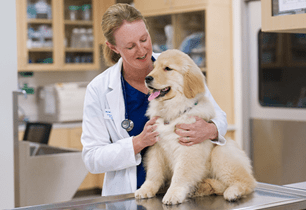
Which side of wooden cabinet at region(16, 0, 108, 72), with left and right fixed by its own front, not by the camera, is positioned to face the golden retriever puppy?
front

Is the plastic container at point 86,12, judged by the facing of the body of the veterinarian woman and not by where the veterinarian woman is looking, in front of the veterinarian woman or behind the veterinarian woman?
behind

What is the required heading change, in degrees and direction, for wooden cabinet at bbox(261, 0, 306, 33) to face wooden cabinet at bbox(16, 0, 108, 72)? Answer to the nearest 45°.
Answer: approximately 135° to its right

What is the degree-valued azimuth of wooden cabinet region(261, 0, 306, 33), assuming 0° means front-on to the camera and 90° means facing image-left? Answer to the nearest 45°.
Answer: approximately 0°

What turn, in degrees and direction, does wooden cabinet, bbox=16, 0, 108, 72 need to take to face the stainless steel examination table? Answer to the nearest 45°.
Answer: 0° — it already faces it

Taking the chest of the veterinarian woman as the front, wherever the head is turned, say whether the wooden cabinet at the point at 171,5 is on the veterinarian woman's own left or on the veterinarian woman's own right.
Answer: on the veterinarian woman's own left

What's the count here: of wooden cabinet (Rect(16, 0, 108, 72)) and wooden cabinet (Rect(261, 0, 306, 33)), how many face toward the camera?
2

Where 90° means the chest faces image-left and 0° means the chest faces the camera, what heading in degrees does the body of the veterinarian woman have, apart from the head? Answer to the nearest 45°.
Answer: approximately 315°

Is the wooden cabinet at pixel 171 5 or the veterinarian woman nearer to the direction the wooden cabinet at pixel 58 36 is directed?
the veterinarian woman

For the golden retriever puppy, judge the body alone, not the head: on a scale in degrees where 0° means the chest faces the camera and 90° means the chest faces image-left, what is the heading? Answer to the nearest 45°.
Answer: approximately 45°
